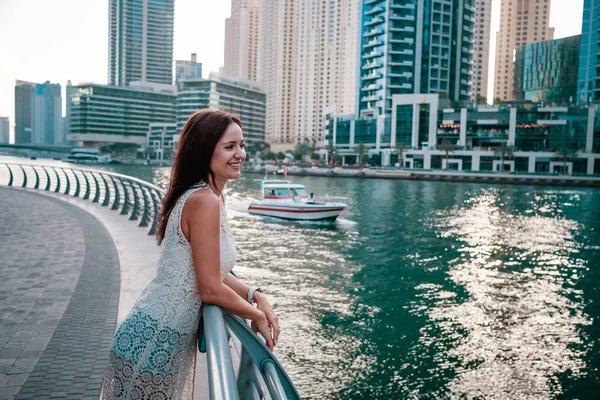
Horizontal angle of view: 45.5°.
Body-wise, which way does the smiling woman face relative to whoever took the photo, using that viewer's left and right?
facing to the right of the viewer

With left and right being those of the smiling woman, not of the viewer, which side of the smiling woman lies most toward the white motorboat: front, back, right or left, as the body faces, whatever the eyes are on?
left

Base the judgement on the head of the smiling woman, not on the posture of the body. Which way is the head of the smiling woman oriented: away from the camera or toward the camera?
toward the camera
